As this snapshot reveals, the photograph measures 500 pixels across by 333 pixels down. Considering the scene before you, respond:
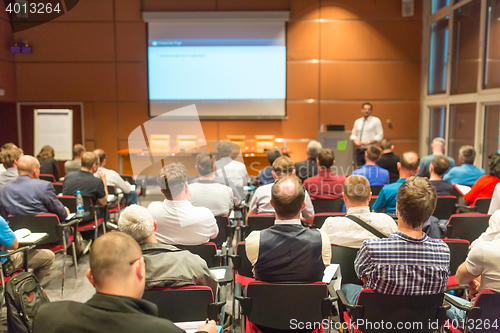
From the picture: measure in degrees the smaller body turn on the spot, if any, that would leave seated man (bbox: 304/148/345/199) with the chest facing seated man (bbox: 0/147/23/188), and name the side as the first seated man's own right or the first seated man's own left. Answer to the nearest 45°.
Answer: approximately 90° to the first seated man's own left

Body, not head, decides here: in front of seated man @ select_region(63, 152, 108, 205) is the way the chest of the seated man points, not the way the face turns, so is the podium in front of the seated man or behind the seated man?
in front

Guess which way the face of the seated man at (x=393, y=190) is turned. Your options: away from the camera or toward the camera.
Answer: away from the camera

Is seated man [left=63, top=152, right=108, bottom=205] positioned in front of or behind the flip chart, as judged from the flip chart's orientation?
in front

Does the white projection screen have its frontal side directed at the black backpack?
yes

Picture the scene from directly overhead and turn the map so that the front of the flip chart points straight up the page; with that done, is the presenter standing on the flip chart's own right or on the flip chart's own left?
on the flip chart's own left

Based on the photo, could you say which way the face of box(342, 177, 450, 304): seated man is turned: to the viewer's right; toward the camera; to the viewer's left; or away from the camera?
away from the camera

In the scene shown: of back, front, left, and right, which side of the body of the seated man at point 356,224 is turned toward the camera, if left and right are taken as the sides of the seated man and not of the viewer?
back

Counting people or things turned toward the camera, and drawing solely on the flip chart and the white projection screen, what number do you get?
2

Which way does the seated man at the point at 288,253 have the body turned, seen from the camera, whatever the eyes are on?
away from the camera

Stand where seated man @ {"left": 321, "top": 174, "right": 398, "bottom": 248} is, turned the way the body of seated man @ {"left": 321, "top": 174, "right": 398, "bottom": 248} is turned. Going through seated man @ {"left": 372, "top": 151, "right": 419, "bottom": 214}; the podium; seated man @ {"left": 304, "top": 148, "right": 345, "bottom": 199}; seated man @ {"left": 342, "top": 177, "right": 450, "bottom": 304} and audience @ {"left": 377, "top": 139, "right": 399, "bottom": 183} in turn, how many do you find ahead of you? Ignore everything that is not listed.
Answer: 4

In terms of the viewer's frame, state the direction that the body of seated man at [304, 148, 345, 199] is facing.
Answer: away from the camera

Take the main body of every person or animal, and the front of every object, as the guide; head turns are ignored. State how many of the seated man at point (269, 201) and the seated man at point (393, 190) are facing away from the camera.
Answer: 2

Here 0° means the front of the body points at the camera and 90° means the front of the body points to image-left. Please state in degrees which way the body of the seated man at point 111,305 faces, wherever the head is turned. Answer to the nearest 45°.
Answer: approximately 225°

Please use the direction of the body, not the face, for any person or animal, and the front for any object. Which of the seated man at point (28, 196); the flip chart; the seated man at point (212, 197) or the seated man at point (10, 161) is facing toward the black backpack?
the flip chart

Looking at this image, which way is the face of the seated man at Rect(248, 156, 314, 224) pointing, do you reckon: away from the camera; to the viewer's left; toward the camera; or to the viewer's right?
away from the camera
